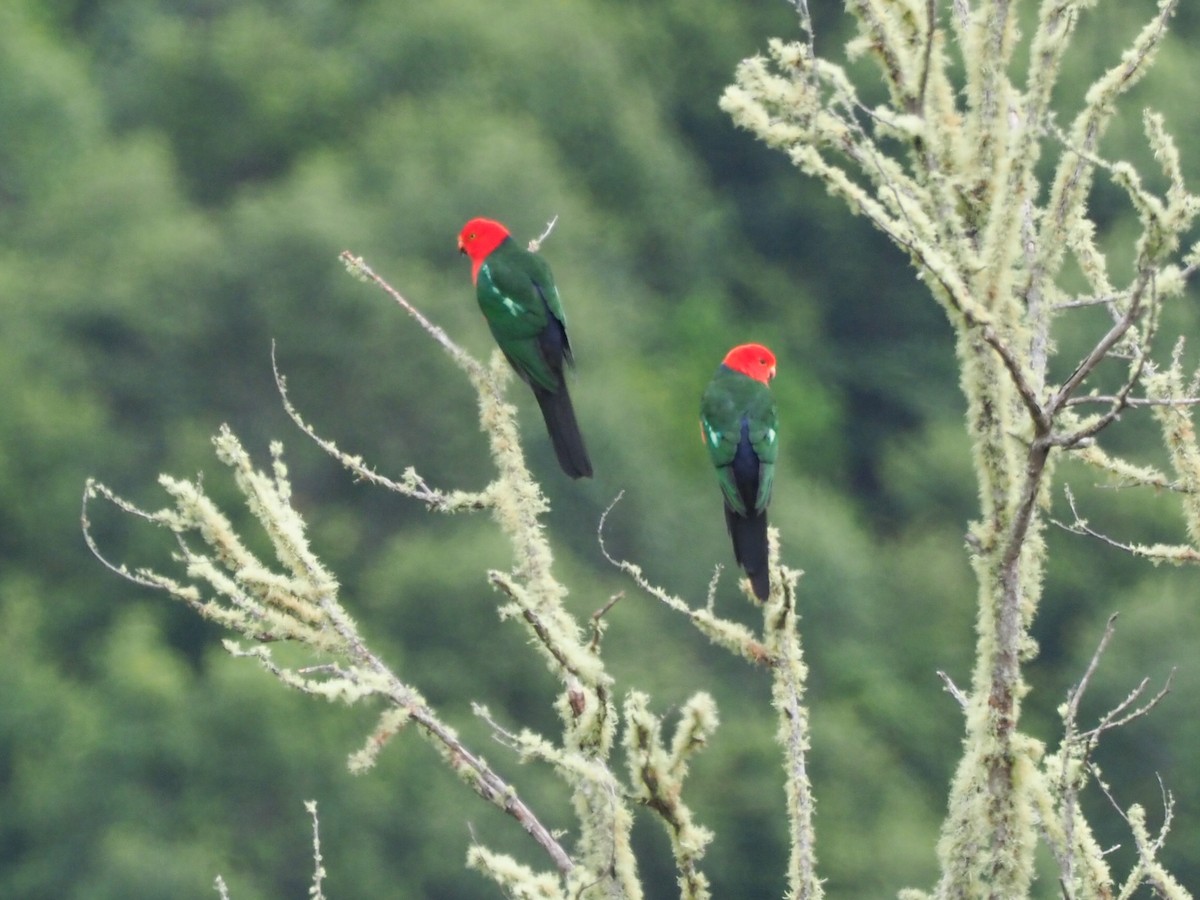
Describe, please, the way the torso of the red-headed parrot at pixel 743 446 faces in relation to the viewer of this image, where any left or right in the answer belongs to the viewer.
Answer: facing away from the viewer

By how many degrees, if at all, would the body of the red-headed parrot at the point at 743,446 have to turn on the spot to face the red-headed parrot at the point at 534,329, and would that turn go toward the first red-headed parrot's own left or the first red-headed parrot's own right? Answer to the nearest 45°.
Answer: approximately 90° to the first red-headed parrot's own left

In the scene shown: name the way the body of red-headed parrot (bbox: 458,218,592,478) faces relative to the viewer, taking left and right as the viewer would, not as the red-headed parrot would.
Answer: facing away from the viewer and to the left of the viewer

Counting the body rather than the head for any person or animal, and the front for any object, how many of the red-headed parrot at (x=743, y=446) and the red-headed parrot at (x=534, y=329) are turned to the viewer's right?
0
